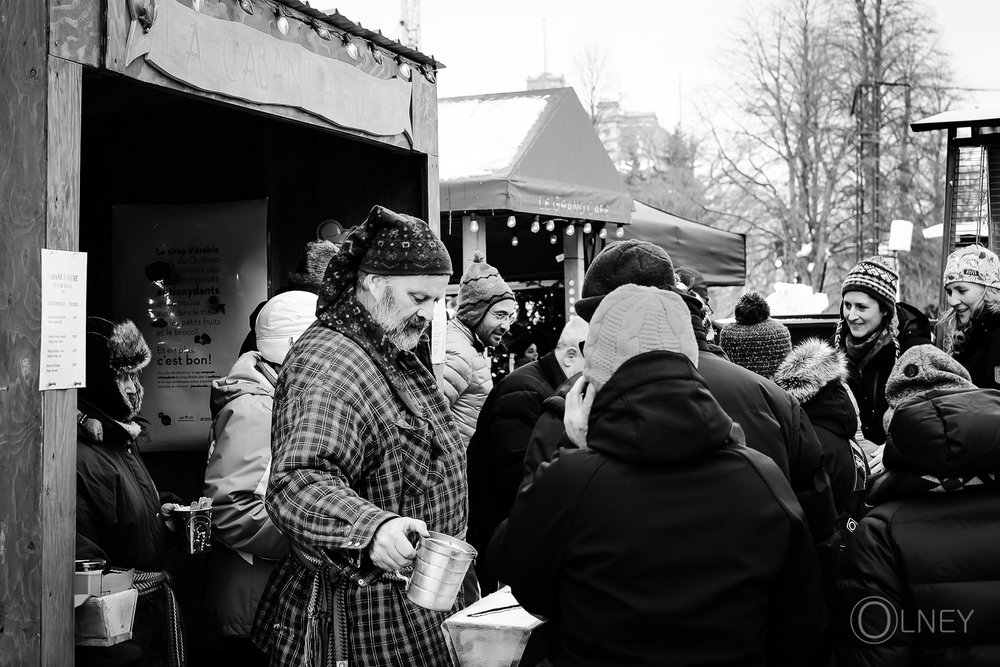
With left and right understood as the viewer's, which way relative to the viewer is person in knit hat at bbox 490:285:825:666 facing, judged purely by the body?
facing away from the viewer

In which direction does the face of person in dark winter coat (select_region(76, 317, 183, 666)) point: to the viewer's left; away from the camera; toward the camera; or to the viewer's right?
to the viewer's right

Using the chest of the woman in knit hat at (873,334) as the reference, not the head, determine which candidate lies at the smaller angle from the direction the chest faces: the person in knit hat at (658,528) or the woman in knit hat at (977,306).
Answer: the person in knit hat

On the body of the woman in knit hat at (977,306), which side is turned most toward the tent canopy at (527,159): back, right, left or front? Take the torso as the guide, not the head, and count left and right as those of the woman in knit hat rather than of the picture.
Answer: right

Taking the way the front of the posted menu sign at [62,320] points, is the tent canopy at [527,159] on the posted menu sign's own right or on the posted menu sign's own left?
on the posted menu sign's own left

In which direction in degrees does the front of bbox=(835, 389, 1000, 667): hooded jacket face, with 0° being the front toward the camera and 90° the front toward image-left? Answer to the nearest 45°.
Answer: approximately 180°

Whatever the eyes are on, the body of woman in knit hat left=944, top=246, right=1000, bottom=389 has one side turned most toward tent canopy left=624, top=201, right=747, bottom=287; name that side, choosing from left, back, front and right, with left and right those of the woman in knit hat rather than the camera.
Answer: right

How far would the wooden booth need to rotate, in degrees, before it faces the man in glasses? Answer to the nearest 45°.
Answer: approximately 45° to its left
